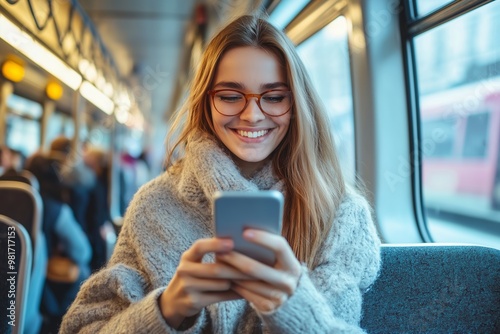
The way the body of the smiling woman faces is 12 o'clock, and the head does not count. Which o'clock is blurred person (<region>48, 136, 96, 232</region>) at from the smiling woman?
The blurred person is roughly at 5 o'clock from the smiling woman.

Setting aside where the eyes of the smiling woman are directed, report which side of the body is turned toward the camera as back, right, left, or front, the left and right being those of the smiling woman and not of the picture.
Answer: front

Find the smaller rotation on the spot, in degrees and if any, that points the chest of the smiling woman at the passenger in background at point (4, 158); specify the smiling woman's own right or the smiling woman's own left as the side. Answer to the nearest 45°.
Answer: approximately 135° to the smiling woman's own right

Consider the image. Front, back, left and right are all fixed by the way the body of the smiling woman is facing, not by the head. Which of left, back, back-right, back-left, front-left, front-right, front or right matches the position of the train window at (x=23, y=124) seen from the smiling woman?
back-right

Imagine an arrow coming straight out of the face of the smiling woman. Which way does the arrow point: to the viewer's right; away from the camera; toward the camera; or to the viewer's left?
toward the camera

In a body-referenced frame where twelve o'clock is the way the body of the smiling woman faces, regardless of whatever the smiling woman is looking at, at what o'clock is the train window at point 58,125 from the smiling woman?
The train window is roughly at 5 o'clock from the smiling woman.

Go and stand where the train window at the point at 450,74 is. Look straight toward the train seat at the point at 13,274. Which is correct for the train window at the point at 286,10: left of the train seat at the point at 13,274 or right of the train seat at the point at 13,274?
right

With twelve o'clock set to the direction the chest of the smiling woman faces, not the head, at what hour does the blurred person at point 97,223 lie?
The blurred person is roughly at 5 o'clock from the smiling woman.

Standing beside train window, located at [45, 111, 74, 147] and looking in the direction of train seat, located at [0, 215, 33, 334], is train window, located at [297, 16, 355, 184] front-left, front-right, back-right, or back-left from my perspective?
front-left

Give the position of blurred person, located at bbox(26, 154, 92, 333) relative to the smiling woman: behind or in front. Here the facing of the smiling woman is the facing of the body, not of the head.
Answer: behind

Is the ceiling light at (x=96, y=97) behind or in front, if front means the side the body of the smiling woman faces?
behind
